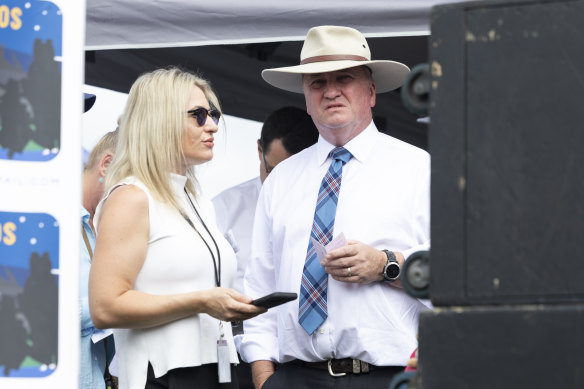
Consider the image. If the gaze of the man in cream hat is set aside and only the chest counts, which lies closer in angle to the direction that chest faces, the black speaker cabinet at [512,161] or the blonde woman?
the black speaker cabinet

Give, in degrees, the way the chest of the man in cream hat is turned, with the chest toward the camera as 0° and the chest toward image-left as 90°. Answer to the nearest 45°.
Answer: approximately 0°

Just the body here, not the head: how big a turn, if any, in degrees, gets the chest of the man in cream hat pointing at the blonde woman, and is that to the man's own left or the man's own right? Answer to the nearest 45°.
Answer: approximately 45° to the man's own right
